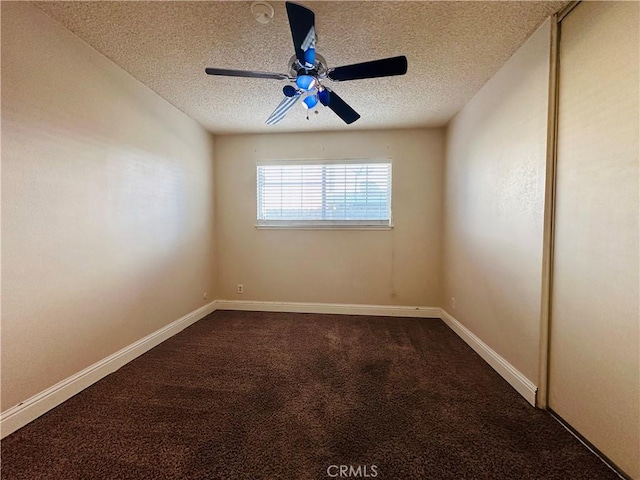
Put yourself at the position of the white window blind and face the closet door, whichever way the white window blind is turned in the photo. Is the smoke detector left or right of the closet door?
right

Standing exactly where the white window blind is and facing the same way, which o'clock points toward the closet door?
The closet door is roughly at 11 o'clock from the white window blind.

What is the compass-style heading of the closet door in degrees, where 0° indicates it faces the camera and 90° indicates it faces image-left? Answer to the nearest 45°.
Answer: approximately 90°

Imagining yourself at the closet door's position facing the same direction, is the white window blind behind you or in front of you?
in front

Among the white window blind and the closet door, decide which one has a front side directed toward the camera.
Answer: the white window blind

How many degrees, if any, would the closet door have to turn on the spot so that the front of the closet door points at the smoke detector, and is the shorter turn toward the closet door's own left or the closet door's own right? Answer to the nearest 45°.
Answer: approximately 45° to the closet door's own left

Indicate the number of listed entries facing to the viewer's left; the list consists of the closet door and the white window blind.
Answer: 1

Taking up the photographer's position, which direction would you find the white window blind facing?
facing the viewer
